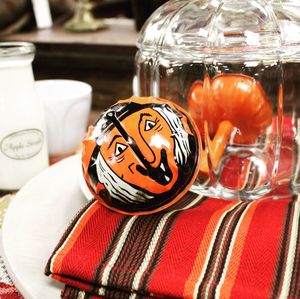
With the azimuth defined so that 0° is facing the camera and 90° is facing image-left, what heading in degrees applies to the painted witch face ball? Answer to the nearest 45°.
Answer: approximately 0°
